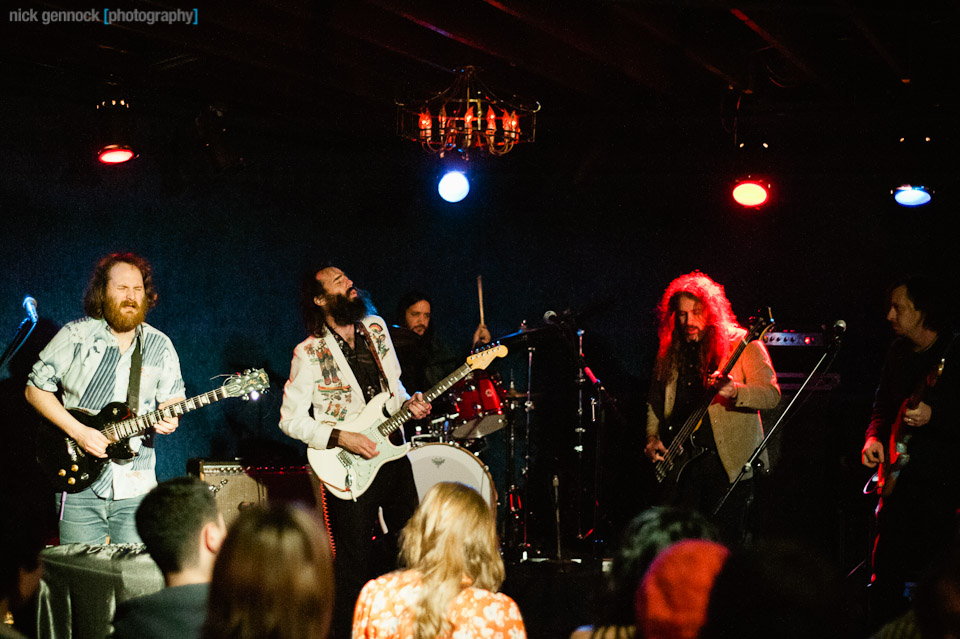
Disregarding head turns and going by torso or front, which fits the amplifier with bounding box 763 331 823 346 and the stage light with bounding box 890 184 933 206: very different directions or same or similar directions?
same or similar directions

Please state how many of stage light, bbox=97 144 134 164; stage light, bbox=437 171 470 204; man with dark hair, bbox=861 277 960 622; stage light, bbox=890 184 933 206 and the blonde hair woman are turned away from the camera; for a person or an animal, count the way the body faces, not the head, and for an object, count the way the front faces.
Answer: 1

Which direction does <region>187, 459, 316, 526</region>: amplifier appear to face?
toward the camera

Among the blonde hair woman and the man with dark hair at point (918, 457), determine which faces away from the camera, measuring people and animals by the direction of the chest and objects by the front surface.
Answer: the blonde hair woman

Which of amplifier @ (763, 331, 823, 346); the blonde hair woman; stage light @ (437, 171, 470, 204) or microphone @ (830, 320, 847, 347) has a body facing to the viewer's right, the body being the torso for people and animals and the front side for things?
the microphone

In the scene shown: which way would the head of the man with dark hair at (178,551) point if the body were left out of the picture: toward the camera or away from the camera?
away from the camera

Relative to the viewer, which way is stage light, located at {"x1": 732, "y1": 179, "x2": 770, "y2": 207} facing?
toward the camera

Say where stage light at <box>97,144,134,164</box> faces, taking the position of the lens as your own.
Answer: facing the viewer

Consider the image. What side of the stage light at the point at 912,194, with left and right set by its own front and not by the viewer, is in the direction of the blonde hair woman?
front

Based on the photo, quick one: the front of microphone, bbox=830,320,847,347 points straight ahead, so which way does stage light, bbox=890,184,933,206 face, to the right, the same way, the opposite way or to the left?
to the right

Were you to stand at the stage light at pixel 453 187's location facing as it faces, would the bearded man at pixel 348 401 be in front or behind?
in front

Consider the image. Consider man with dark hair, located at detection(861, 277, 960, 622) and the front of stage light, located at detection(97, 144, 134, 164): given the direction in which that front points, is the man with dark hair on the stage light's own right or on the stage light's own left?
on the stage light's own left

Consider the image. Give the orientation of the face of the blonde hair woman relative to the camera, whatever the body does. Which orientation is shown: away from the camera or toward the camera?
away from the camera

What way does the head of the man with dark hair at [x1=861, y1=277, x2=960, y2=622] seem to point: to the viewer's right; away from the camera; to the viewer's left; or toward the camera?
to the viewer's left
